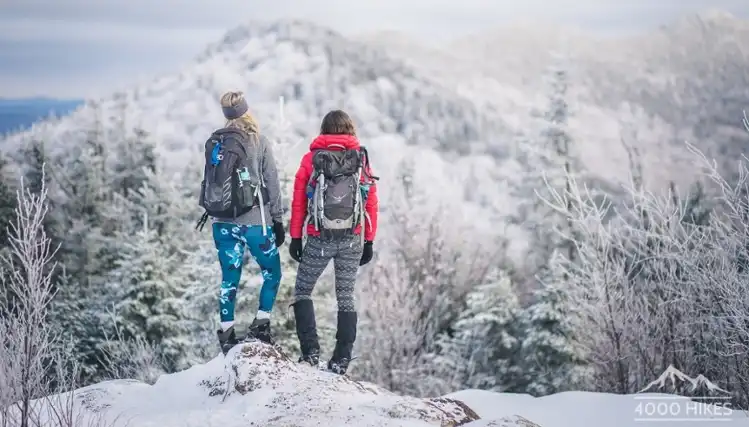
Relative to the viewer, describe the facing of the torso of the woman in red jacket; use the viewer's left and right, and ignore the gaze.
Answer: facing away from the viewer

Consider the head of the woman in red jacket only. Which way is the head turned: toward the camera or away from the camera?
away from the camera

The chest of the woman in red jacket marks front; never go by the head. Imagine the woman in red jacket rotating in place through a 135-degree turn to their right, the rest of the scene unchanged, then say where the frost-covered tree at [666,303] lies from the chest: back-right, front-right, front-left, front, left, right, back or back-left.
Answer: left

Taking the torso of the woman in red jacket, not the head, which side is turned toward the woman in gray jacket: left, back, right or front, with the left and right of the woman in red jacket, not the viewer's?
left

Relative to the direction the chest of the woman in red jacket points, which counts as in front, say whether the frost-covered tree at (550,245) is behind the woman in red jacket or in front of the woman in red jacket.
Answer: in front

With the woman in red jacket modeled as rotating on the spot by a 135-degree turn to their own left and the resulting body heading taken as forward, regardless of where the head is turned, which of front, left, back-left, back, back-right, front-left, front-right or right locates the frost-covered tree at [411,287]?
back-right
